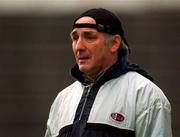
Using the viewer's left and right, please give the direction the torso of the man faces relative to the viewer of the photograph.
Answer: facing the viewer and to the left of the viewer

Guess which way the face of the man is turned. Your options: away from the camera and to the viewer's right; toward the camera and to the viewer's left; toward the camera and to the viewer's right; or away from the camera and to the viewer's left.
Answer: toward the camera and to the viewer's left
